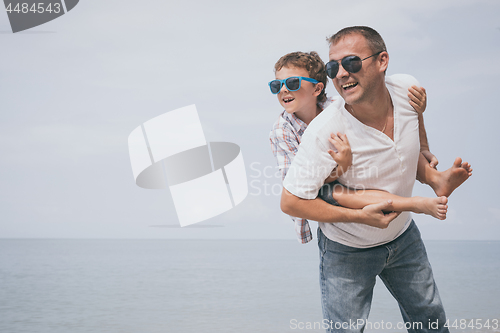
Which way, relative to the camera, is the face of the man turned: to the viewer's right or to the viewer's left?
to the viewer's left

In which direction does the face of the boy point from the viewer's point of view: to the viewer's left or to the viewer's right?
to the viewer's left
